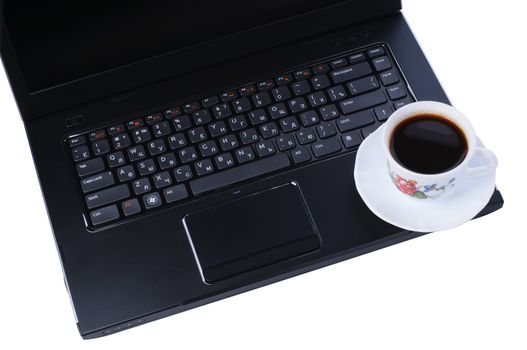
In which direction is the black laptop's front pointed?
toward the camera
